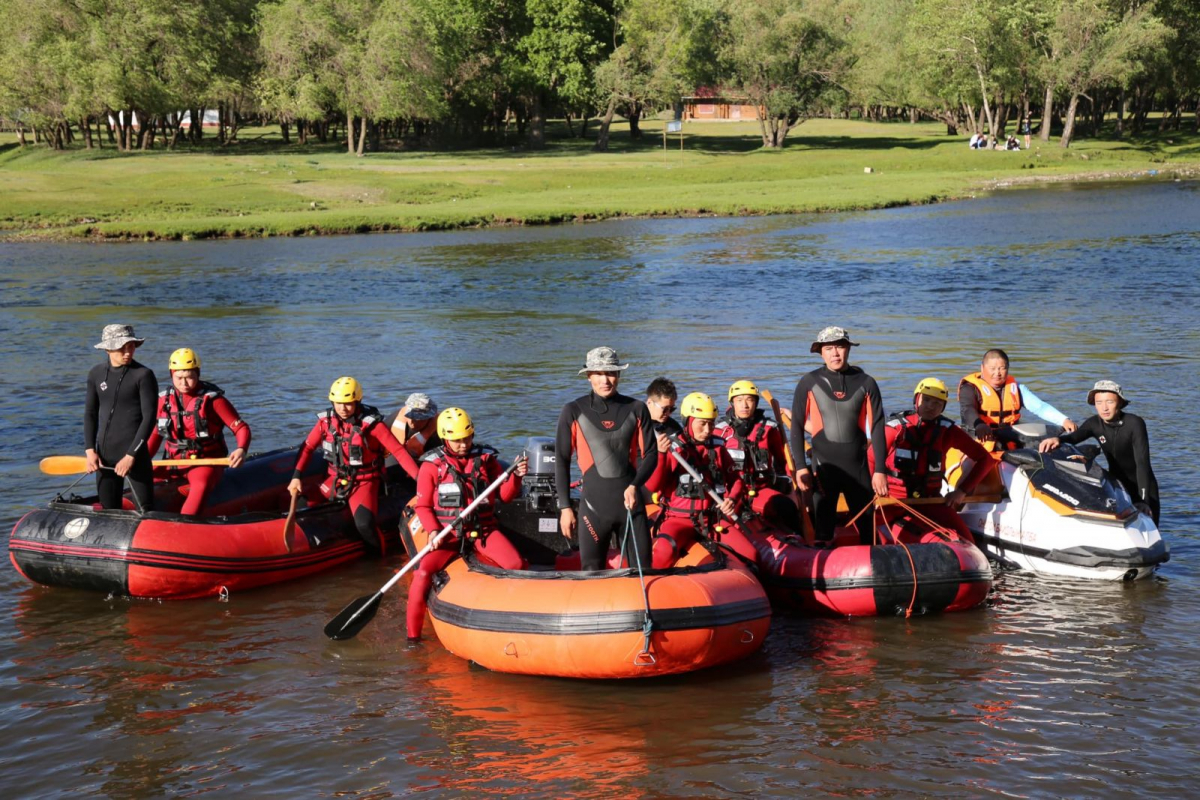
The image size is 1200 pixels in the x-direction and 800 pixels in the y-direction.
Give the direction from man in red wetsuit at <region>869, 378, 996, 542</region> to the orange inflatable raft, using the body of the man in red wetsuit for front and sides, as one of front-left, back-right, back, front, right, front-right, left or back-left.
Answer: front-right

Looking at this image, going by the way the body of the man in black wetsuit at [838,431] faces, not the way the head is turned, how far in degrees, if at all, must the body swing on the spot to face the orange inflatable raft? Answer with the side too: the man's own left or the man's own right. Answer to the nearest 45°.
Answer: approximately 45° to the man's own right

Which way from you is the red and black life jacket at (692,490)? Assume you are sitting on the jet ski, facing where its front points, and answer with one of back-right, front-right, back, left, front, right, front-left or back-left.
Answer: right

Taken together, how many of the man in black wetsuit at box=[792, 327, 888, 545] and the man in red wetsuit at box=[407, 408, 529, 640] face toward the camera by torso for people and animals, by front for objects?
2

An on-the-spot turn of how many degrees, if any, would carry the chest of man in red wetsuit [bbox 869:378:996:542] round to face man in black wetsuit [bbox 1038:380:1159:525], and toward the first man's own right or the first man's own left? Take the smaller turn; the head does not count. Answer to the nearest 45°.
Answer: approximately 135° to the first man's own left

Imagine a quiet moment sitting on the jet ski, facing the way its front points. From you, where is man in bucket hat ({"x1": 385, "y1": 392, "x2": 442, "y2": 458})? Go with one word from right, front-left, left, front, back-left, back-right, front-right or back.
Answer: back-right

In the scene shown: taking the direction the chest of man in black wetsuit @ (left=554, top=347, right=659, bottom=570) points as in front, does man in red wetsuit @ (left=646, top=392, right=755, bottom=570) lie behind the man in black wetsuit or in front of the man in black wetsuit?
behind

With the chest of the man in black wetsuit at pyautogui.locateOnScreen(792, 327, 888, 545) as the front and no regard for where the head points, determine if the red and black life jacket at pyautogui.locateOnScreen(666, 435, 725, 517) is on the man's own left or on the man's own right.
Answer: on the man's own right

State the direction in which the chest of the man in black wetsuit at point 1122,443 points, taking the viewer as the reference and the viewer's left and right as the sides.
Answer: facing the viewer and to the left of the viewer

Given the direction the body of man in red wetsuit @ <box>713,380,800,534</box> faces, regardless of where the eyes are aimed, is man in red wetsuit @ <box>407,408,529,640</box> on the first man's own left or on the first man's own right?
on the first man's own right

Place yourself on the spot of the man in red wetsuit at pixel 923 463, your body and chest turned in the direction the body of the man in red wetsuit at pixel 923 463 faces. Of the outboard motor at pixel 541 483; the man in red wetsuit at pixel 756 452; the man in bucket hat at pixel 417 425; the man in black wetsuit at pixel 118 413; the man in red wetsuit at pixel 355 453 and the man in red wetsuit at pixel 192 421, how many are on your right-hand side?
6

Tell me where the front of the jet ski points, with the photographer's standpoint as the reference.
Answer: facing the viewer and to the right of the viewer
